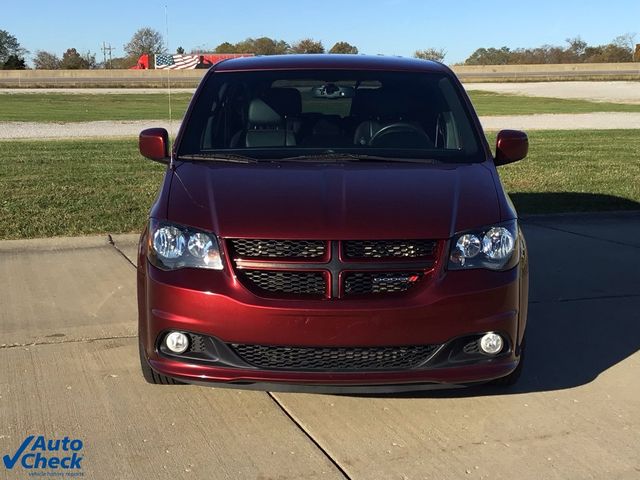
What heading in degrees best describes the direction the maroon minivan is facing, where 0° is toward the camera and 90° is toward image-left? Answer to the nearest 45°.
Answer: approximately 0°
